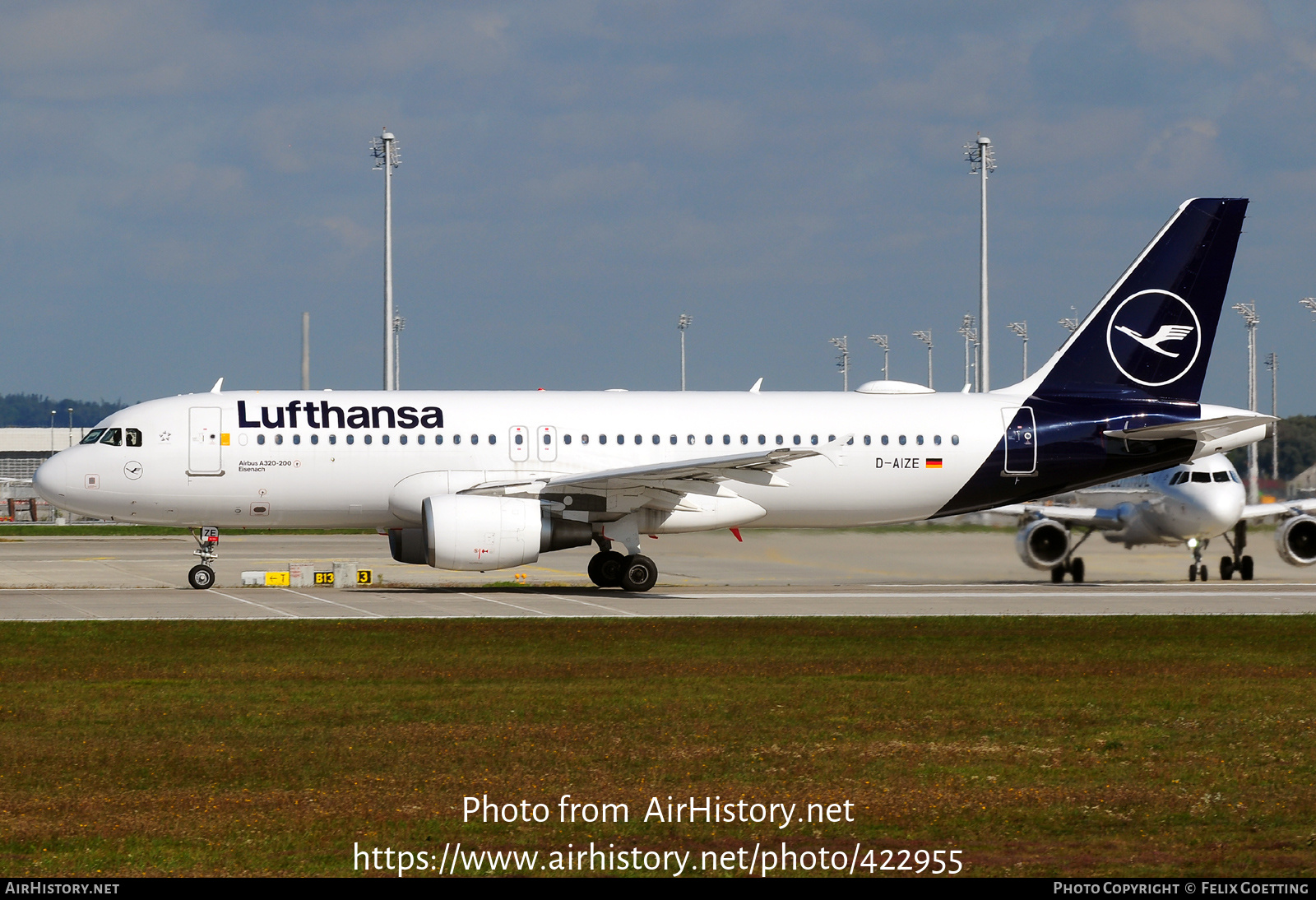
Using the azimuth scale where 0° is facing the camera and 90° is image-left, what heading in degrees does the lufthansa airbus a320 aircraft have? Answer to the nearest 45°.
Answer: approximately 90°

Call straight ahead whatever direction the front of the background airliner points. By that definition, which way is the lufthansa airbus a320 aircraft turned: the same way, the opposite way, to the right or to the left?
to the right

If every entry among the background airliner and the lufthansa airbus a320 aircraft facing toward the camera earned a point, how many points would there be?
1

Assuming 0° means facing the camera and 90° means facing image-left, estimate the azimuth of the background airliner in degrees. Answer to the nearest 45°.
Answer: approximately 0°

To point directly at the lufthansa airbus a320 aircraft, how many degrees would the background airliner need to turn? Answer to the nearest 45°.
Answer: approximately 45° to its right
